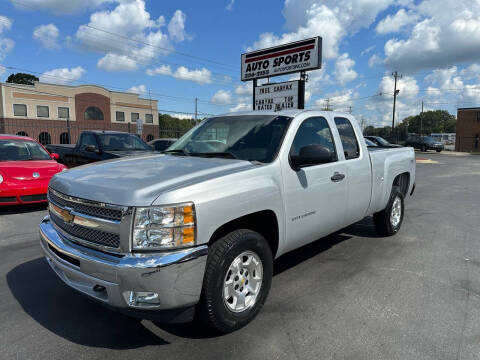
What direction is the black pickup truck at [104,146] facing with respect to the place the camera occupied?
facing the viewer and to the right of the viewer

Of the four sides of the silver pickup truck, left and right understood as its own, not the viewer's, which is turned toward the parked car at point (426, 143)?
back

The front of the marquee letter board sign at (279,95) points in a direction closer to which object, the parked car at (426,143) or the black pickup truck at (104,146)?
the black pickup truck

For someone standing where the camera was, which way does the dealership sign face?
facing the viewer and to the left of the viewer

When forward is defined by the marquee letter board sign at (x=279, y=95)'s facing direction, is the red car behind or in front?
in front

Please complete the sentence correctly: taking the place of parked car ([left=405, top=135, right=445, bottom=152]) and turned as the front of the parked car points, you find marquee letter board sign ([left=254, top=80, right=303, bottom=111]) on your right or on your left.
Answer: on your right

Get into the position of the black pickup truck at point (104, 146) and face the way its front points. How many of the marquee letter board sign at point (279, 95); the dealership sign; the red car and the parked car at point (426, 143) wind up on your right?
1
